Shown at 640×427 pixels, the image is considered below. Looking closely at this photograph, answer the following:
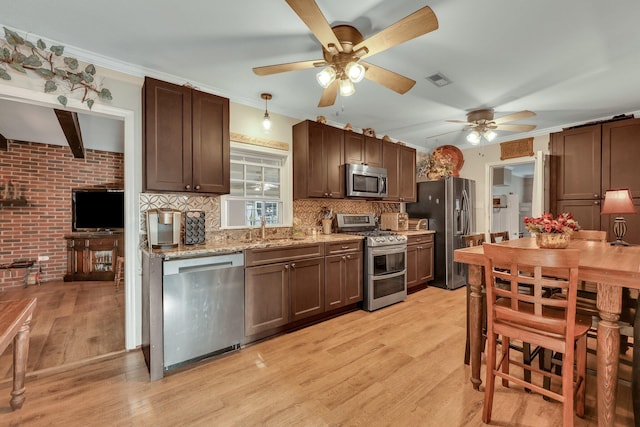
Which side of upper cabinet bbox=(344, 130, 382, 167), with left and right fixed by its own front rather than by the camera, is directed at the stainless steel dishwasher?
right

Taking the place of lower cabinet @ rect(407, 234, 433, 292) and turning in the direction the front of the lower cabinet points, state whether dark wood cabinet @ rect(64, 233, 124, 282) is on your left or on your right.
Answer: on your right

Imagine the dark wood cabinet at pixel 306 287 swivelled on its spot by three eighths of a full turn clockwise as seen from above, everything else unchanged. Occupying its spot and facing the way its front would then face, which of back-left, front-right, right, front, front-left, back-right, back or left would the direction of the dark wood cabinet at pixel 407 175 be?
back-right

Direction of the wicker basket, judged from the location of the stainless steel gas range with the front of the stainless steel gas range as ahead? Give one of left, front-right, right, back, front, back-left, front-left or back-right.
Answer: front

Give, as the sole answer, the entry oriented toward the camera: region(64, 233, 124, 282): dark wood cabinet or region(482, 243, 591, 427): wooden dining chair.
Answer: the dark wood cabinet

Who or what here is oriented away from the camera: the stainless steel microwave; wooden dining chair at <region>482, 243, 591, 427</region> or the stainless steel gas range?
the wooden dining chair

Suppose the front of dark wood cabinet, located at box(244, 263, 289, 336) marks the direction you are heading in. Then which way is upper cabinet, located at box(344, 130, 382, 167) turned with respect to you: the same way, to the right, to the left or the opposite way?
the same way

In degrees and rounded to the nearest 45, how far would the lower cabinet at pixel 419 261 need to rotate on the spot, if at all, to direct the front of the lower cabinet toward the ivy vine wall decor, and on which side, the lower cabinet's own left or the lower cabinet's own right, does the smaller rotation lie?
approximately 90° to the lower cabinet's own right

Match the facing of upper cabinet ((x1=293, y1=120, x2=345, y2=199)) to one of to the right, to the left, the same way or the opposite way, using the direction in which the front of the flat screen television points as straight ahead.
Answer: the same way

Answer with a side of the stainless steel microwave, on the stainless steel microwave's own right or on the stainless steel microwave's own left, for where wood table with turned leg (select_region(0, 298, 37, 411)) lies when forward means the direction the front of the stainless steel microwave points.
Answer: on the stainless steel microwave's own right

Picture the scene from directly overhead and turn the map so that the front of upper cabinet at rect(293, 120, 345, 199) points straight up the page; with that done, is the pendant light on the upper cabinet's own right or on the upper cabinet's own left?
on the upper cabinet's own right

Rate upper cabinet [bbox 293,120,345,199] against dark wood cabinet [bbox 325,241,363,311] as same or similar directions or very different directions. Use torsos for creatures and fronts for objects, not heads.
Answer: same or similar directions

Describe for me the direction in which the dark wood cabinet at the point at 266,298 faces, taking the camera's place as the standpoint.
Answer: facing the viewer and to the right of the viewer

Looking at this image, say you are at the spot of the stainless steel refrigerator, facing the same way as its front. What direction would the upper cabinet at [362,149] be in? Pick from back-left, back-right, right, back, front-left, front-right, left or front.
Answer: right

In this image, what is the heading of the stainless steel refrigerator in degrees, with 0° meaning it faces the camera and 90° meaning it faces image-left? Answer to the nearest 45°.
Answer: approximately 315°

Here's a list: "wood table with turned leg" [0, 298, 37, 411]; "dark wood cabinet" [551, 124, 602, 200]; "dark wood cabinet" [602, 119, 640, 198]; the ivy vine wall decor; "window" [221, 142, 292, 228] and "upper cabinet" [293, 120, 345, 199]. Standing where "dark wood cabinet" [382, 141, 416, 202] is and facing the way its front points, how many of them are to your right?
4

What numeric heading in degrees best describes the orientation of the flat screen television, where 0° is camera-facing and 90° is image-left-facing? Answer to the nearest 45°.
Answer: approximately 0°

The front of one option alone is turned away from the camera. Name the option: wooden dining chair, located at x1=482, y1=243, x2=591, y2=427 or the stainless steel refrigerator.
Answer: the wooden dining chair

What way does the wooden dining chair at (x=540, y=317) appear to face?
away from the camera

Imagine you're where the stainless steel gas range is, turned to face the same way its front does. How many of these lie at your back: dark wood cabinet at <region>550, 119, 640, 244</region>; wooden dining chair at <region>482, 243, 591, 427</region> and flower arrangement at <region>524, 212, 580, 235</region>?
0

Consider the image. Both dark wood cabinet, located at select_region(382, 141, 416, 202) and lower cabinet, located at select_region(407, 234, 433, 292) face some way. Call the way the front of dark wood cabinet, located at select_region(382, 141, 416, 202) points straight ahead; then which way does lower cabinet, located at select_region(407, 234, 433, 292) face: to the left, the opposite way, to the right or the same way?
the same way

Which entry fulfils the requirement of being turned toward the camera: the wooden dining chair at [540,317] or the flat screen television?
the flat screen television

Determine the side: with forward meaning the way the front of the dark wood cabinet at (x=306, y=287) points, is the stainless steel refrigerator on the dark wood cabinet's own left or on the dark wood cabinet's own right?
on the dark wood cabinet's own left
